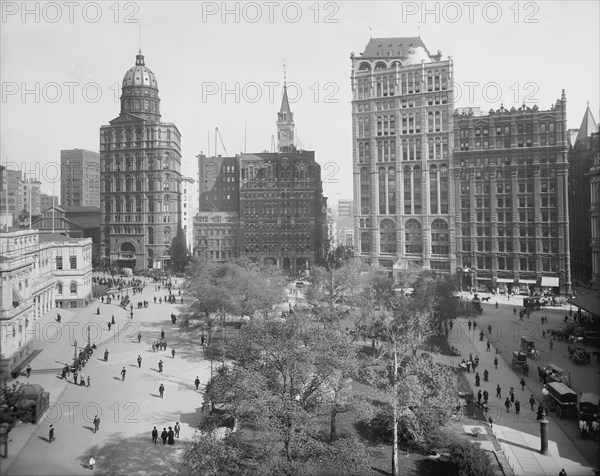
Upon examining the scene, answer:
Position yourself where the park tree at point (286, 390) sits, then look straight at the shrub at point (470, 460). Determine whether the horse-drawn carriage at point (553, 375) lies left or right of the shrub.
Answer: left

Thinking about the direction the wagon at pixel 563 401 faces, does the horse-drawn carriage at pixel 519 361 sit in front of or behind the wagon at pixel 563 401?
behind
